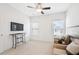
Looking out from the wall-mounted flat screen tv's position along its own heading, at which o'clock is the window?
The window is roughly at 11 o'clock from the wall-mounted flat screen tv.

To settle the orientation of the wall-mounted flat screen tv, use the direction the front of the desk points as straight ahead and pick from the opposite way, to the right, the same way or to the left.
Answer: the same way

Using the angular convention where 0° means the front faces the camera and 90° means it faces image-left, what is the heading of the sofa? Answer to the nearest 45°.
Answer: approximately 45°

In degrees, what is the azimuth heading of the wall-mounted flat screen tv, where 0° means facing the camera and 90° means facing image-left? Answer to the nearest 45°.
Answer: approximately 315°

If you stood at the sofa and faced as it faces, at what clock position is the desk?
The desk is roughly at 1 o'clock from the sofa.

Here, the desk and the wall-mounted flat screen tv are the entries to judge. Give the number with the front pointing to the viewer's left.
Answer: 0

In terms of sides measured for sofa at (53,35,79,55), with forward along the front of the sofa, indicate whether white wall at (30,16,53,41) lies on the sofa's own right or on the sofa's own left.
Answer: on the sofa's own right

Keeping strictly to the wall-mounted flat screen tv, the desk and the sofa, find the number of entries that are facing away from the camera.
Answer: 0

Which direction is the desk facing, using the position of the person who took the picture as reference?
facing the viewer and to the right of the viewer

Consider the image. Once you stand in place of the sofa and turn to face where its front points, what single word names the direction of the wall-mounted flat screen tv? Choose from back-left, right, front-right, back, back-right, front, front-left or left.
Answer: front-right

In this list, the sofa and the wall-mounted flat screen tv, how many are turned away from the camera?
0
